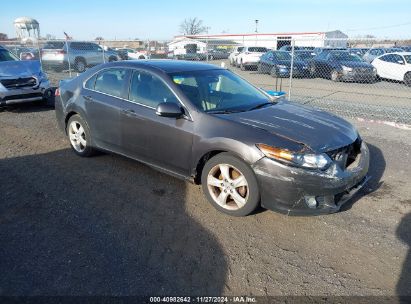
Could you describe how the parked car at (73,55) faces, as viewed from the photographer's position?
facing away from the viewer and to the right of the viewer

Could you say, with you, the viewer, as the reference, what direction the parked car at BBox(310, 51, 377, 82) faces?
facing the viewer and to the right of the viewer

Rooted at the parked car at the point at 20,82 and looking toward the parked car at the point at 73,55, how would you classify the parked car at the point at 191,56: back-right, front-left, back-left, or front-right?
front-right

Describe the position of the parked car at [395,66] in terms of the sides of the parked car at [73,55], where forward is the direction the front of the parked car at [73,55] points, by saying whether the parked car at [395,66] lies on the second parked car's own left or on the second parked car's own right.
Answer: on the second parked car's own right

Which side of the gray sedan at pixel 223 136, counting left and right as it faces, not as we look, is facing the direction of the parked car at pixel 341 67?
left

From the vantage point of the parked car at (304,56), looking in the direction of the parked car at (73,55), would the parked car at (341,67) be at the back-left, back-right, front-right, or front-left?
front-left

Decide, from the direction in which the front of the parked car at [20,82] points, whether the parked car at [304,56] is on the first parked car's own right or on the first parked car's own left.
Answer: on the first parked car's own left

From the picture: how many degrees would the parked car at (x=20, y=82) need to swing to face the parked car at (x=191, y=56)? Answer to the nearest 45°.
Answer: approximately 90° to its left

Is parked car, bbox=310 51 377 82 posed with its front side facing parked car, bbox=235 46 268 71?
no

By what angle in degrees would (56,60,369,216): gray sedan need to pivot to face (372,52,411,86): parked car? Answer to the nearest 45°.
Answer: approximately 90° to its left

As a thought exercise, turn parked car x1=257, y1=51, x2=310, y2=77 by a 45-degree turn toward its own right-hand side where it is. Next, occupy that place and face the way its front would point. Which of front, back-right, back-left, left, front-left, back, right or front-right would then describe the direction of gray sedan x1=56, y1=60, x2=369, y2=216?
front

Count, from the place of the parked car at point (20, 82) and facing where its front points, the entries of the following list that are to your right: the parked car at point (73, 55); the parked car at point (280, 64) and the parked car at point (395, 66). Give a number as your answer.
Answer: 0

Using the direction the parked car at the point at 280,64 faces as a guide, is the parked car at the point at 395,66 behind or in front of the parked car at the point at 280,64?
in front
